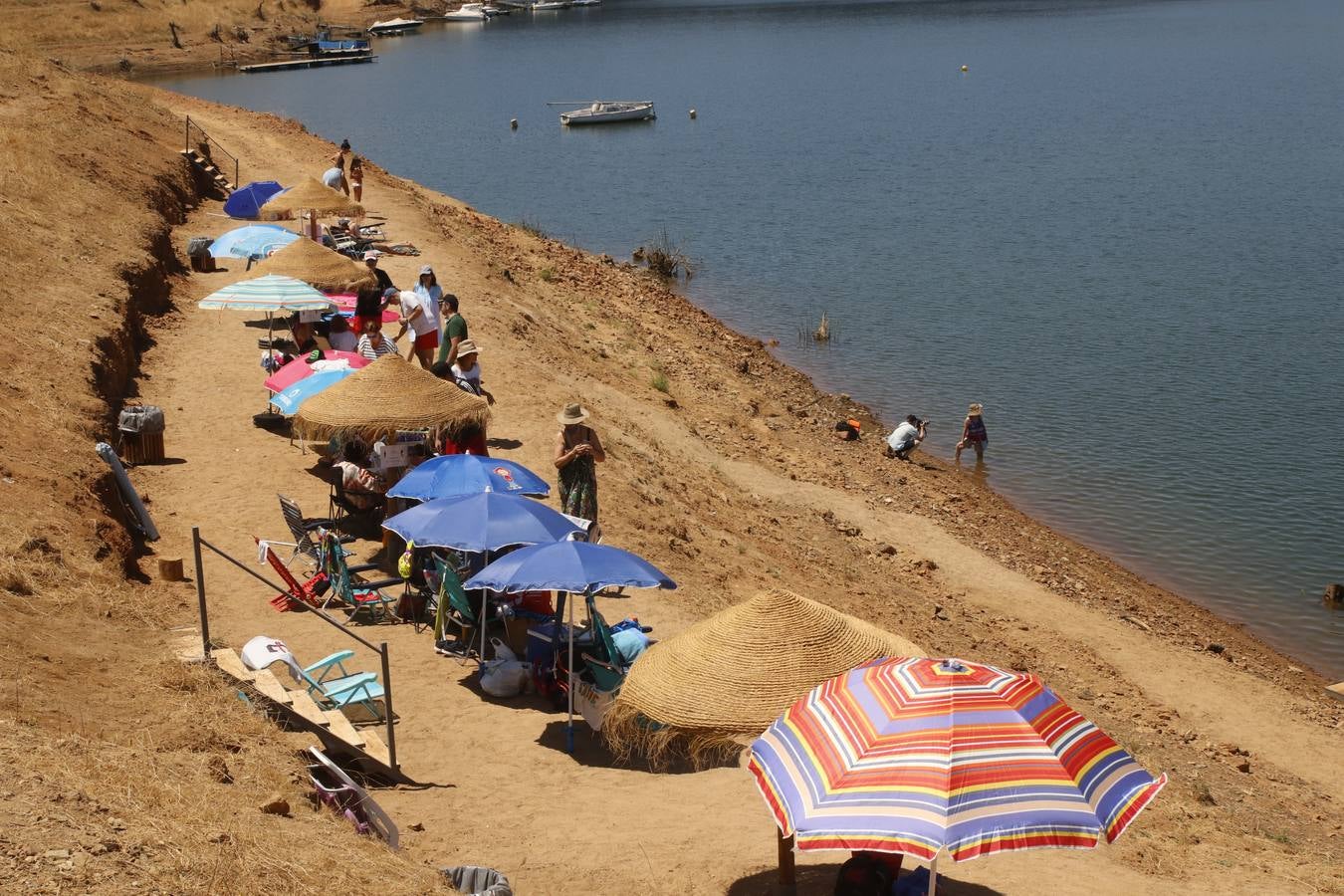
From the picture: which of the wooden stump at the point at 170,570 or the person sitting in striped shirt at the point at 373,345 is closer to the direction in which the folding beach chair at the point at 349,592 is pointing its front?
the person sitting in striped shirt

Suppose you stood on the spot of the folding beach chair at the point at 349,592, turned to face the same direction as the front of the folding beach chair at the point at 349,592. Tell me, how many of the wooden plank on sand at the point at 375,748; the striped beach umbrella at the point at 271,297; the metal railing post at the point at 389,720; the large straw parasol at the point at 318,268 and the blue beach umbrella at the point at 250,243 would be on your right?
2

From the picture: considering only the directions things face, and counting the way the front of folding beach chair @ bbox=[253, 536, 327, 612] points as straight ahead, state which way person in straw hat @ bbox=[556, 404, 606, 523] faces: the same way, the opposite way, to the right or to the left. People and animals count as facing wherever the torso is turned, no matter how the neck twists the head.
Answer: to the right

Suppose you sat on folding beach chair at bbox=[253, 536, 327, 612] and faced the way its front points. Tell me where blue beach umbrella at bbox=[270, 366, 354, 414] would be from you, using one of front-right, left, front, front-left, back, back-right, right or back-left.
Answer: left

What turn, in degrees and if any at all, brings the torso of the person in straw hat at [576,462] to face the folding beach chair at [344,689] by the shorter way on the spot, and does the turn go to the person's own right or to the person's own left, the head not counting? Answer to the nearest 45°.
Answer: approximately 45° to the person's own right

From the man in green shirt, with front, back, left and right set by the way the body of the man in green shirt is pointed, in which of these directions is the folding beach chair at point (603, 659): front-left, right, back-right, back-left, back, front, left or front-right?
left

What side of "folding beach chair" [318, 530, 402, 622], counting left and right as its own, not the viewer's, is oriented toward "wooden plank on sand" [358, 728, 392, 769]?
right

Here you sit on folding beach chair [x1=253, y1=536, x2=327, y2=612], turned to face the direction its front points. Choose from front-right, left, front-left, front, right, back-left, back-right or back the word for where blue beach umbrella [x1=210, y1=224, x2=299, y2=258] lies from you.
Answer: left

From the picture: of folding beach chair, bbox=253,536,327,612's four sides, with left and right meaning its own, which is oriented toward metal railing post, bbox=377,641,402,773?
right

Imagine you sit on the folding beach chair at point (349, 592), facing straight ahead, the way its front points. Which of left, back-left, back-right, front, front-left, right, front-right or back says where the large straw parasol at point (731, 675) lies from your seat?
front-right

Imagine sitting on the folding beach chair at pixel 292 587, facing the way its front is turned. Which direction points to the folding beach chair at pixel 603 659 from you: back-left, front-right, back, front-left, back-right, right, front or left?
front-right

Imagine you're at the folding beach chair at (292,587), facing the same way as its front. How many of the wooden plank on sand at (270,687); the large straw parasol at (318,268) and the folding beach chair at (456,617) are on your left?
1

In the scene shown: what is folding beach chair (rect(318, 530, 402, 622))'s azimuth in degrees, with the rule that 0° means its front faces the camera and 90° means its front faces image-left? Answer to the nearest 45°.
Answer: approximately 270°

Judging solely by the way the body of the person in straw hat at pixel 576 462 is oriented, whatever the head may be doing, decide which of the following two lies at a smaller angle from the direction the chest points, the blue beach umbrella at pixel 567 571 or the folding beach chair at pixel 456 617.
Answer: the blue beach umbrella

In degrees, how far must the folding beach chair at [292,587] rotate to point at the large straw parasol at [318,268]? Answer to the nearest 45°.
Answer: approximately 90° to its left
